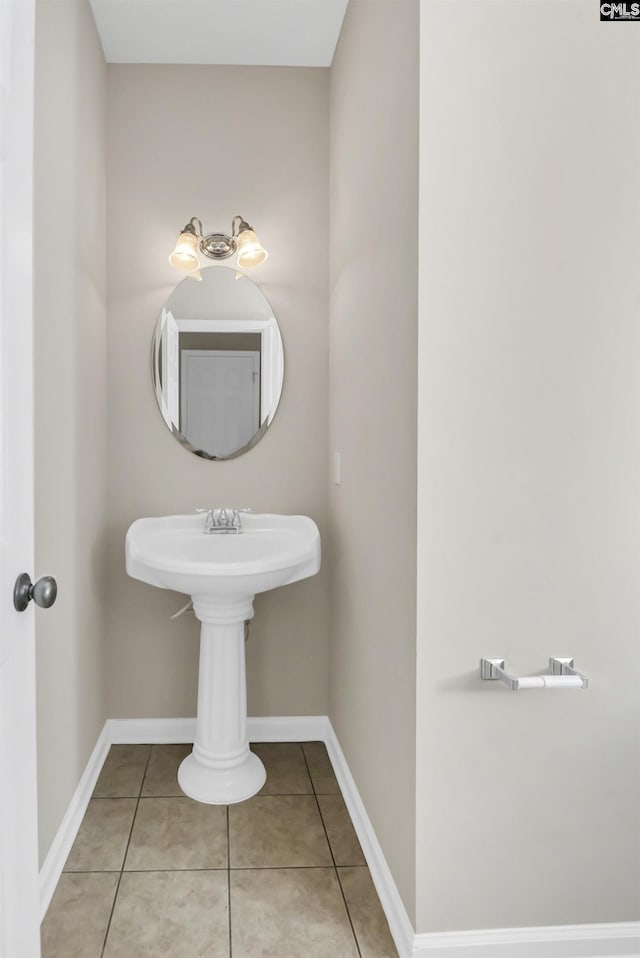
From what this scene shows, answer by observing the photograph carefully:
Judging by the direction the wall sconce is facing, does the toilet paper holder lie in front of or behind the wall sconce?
in front

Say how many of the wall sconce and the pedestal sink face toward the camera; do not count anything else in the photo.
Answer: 2

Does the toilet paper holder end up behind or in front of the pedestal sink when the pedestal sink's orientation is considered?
in front

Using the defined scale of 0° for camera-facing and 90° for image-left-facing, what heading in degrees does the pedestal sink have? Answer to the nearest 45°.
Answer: approximately 0°
